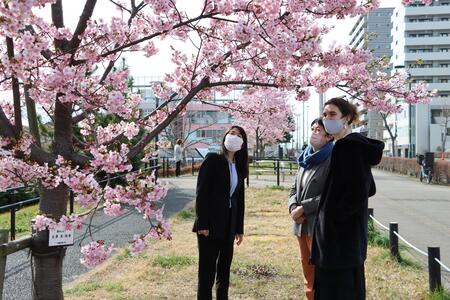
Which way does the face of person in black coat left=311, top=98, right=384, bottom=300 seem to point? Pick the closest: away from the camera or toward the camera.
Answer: toward the camera

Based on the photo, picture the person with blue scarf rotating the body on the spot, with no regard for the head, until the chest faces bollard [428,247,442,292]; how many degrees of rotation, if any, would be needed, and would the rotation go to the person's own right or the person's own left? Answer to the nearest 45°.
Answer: approximately 180°

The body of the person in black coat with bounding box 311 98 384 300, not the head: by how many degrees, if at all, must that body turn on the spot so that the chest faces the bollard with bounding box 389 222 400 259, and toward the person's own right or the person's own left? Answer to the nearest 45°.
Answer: approximately 90° to the person's own right

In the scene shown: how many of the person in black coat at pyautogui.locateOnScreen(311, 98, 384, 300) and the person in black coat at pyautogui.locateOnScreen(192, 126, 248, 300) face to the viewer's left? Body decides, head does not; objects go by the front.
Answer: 1

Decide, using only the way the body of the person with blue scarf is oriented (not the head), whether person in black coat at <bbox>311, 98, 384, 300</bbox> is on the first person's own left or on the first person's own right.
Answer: on the first person's own left

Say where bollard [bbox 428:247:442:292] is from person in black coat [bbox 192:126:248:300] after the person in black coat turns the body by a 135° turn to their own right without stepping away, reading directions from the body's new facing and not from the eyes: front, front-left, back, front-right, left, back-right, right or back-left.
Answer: back

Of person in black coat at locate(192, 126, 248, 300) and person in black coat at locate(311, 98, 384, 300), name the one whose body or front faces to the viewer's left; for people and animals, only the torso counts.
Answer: person in black coat at locate(311, 98, 384, 300)

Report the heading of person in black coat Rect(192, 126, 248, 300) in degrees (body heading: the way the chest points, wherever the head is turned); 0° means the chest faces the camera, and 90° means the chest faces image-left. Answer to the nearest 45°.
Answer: approximately 315°

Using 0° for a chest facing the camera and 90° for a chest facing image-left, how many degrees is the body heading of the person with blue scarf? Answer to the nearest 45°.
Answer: approximately 45°

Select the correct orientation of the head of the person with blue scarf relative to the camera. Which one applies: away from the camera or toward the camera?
toward the camera

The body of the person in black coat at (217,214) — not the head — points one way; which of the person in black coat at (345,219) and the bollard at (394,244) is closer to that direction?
the person in black coat

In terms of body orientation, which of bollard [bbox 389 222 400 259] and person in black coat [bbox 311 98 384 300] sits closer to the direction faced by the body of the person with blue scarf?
the person in black coat

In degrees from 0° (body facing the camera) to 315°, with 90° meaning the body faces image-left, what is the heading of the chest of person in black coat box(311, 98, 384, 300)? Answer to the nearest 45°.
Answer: approximately 90°
